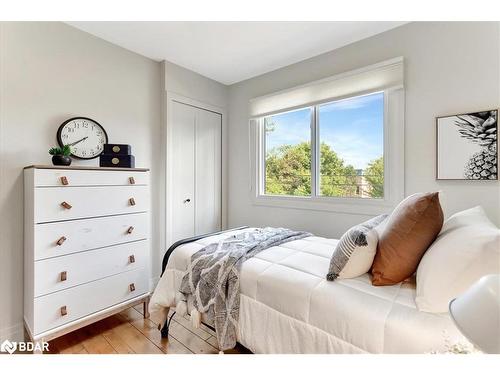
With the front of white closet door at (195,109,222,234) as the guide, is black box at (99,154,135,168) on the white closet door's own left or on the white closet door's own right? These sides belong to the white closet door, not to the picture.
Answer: on the white closet door's own right

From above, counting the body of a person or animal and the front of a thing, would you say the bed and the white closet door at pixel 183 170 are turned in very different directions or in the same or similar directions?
very different directions

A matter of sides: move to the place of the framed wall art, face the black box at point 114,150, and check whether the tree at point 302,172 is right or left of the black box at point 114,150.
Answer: right

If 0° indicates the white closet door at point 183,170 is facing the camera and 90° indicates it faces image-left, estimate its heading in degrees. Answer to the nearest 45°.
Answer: approximately 315°

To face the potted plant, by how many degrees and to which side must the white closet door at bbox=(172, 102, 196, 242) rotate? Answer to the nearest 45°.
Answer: approximately 90° to its right

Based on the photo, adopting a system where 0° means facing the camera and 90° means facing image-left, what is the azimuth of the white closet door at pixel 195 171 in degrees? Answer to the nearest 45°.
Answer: approximately 315°

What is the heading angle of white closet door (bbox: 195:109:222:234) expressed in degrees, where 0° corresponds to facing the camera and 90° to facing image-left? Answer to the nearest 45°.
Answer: approximately 315°

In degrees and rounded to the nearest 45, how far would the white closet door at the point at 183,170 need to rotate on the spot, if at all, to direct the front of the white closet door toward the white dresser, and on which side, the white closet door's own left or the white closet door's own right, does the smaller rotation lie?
approximately 90° to the white closet door's own right

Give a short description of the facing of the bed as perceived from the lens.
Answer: facing away from the viewer and to the left of the viewer
